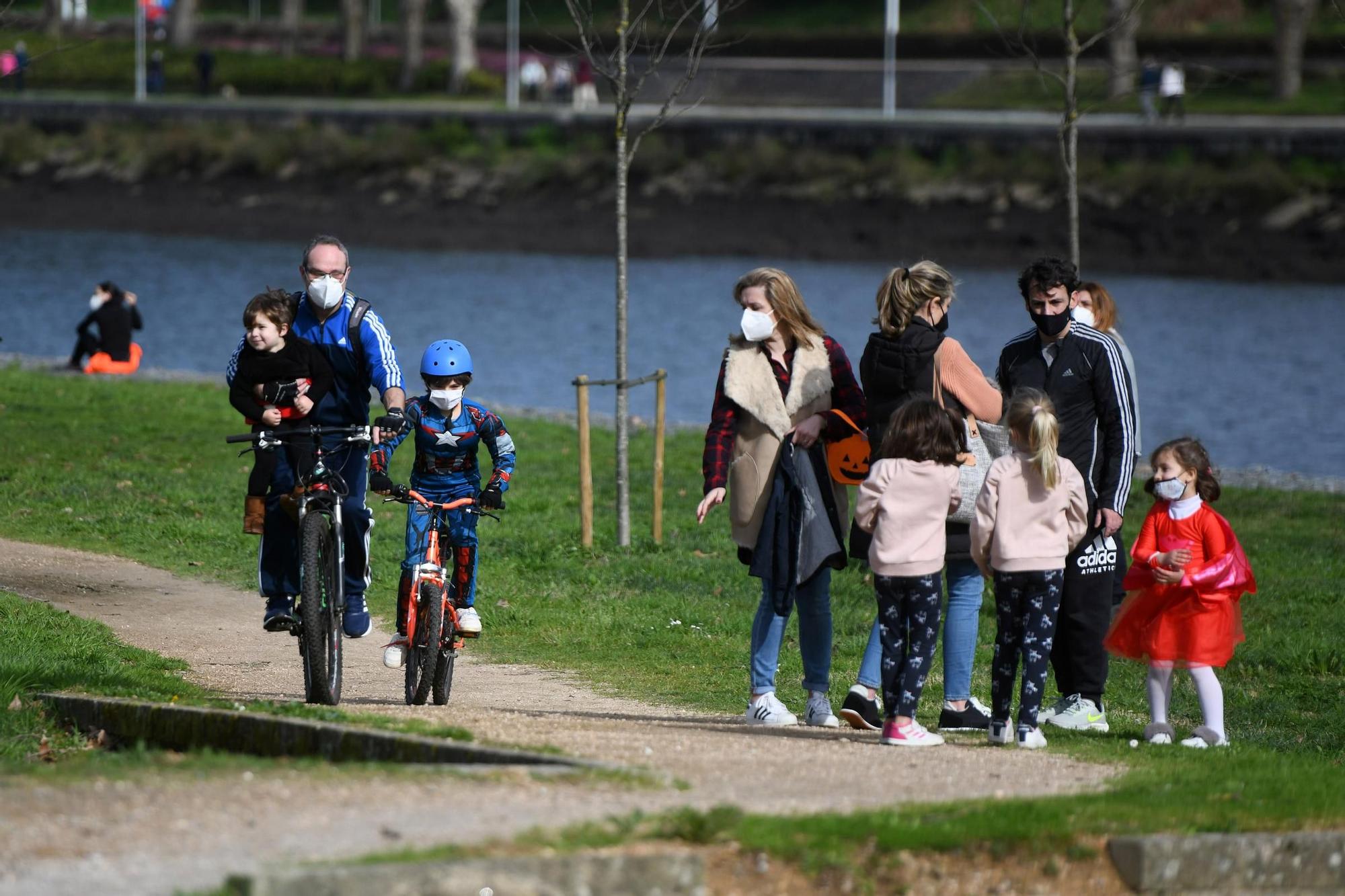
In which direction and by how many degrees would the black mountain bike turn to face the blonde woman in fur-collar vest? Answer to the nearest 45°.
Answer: approximately 90° to its left

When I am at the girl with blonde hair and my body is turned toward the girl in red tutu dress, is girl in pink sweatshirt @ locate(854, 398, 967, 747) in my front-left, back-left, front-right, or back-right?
back-left

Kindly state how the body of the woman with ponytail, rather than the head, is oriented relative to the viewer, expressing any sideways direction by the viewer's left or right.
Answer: facing away from the viewer and to the right of the viewer

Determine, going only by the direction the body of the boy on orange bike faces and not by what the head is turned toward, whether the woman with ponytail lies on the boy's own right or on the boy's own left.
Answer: on the boy's own left

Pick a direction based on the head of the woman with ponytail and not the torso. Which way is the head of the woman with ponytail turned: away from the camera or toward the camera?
away from the camera

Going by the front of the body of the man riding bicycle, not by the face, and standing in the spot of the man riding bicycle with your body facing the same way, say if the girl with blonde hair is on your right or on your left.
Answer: on your left

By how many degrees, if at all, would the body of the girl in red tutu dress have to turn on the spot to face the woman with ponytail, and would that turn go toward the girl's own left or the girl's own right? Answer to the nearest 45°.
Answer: approximately 45° to the girl's own right

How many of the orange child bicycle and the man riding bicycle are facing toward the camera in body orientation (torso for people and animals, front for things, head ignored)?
2

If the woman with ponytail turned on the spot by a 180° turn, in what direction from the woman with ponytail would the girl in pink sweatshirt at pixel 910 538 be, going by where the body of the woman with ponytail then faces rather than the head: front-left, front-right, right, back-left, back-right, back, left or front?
front-left
